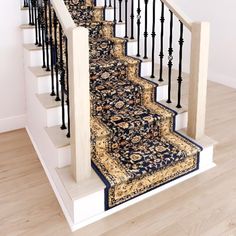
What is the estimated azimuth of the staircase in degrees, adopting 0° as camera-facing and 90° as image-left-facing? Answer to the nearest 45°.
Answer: approximately 315°
